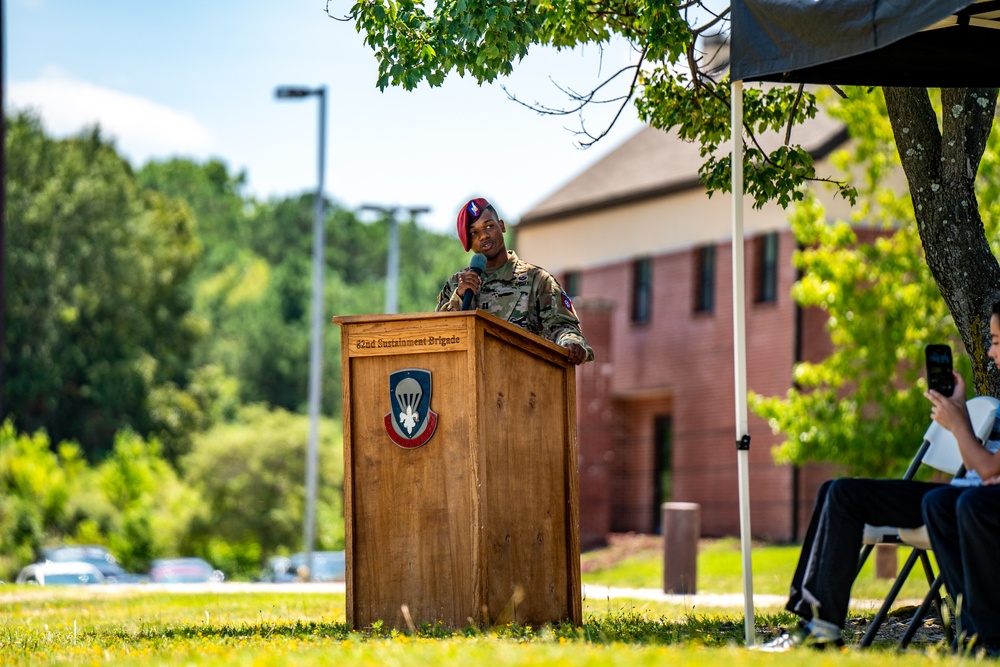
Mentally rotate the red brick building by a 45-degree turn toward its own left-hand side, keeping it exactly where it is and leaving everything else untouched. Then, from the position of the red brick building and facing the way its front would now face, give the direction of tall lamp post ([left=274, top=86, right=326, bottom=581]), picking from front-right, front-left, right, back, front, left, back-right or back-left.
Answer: right

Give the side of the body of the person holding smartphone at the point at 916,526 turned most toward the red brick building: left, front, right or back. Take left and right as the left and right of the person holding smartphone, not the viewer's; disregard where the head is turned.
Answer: right

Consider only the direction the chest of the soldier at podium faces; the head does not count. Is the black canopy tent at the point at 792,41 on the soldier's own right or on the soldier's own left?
on the soldier's own left

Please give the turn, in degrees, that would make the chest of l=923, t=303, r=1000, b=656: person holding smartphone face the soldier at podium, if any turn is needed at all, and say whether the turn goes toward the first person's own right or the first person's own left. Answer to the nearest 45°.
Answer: approximately 45° to the first person's own right

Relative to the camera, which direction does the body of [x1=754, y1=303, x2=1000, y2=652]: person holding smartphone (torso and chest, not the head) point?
to the viewer's left

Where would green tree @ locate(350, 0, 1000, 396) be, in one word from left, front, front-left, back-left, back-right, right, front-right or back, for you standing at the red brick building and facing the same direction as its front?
front-left

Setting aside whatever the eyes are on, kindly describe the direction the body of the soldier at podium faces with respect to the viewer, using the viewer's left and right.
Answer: facing the viewer and to the left of the viewer
